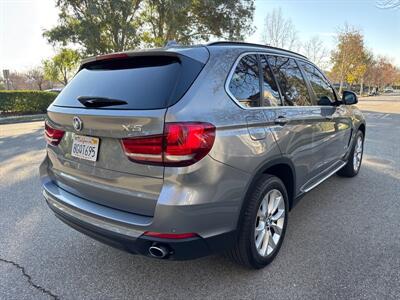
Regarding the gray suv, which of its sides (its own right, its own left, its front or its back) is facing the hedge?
left

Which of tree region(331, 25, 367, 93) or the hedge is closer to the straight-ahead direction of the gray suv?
the tree

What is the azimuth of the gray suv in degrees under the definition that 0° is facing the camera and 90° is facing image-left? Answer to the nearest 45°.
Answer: approximately 225°

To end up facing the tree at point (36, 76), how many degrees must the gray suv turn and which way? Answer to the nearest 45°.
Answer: approximately 90° to its left

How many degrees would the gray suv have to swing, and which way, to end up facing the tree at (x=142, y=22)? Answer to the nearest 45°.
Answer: approximately 45° to its left
